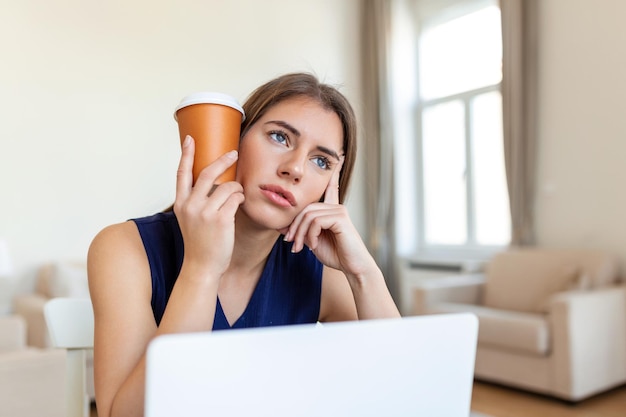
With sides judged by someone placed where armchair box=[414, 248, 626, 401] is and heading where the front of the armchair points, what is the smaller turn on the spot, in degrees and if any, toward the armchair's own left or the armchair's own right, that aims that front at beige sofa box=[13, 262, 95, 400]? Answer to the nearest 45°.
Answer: approximately 45° to the armchair's own right

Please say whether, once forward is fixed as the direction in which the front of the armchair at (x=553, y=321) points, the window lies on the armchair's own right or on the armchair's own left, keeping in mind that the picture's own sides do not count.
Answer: on the armchair's own right

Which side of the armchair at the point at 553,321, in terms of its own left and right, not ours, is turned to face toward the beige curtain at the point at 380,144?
right

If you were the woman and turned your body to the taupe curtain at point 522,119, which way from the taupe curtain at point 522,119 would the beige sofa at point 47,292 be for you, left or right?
left

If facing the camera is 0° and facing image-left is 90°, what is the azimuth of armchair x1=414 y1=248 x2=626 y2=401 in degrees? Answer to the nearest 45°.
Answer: approximately 45°

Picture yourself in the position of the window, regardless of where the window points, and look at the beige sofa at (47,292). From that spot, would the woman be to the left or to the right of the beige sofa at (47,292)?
left

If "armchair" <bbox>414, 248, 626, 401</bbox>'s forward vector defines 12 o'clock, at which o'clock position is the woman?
The woman is roughly at 11 o'clock from the armchair.
